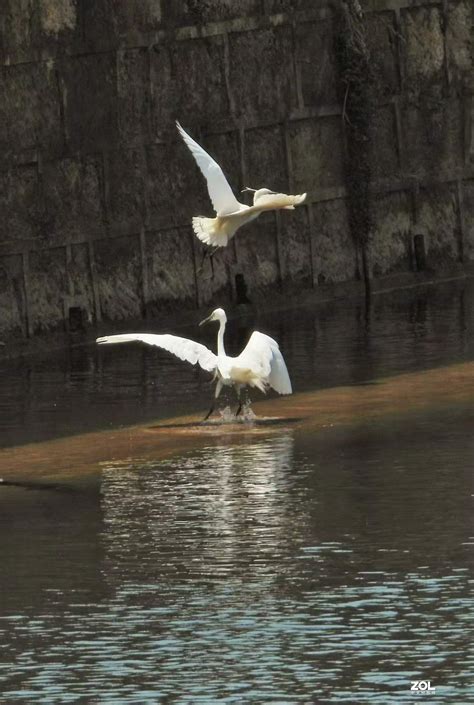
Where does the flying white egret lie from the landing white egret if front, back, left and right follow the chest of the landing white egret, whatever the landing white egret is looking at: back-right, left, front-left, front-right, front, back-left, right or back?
back-right

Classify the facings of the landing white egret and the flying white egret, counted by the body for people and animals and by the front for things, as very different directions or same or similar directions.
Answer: very different directions

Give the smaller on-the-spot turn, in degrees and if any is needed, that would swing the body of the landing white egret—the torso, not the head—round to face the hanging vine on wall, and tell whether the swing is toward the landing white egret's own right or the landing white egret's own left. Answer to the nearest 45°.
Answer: approximately 135° to the landing white egret's own right

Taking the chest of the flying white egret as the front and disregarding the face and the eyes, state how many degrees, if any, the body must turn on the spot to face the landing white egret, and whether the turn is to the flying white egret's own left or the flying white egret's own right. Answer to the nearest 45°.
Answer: approximately 135° to the flying white egret's own right

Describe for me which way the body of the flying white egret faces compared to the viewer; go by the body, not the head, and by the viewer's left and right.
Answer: facing away from the viewer and to the right of the viewer

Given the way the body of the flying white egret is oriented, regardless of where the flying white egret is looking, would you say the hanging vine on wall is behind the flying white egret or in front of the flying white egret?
in front

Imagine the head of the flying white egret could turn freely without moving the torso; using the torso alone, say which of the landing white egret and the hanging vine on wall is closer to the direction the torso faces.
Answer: the hanging vine on wall
